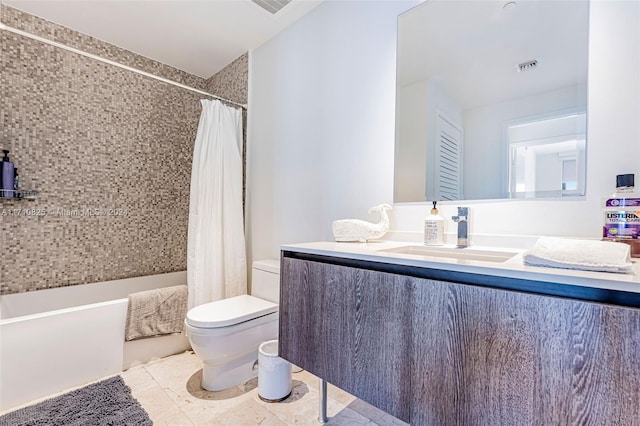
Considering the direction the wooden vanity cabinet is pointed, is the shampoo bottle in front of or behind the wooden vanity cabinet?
in front

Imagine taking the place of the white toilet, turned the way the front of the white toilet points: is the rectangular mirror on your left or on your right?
on your left

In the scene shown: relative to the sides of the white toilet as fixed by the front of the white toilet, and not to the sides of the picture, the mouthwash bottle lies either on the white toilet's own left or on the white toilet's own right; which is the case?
on the white toilet's own left

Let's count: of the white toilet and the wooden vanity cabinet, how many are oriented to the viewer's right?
0

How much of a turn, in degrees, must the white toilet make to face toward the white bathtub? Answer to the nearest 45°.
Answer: approximately 45° to its right

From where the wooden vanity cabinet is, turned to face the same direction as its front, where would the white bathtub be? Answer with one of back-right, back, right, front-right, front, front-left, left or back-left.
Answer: front-right

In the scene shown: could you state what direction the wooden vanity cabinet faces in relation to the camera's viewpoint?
facing the viewer and to the left of the viewer

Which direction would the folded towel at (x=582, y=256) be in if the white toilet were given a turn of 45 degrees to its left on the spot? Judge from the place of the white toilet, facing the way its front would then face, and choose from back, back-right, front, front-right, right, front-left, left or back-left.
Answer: front-left

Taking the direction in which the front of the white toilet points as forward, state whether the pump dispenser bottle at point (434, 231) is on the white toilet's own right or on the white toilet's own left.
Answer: on the white toilet's own left
